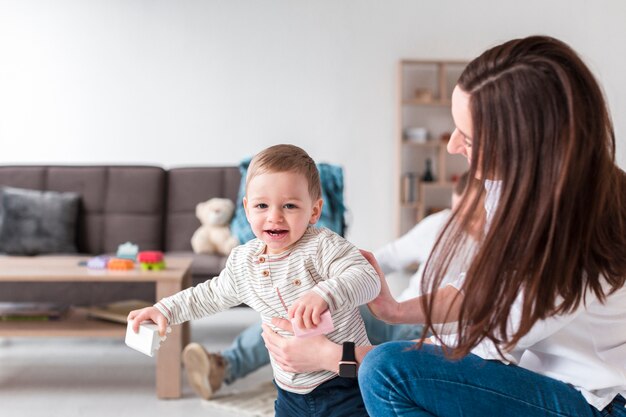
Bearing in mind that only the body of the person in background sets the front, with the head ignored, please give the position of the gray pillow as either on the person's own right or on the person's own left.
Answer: on the person's own right

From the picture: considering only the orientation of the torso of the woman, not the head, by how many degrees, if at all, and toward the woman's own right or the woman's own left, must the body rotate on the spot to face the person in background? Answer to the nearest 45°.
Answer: approximately 45° to the woman's own right

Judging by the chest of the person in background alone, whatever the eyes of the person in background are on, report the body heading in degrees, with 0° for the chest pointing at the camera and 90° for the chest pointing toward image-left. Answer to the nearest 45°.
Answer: approximately 45°

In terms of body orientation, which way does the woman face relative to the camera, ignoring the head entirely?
to the viewer's left

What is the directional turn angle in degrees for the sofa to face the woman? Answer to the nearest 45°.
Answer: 0° — it already faces them

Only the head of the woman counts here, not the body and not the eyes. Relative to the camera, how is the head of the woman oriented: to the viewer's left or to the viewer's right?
to the viewer's left

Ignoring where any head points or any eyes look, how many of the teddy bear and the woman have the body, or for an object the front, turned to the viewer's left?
1

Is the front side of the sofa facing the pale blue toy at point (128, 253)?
yes
